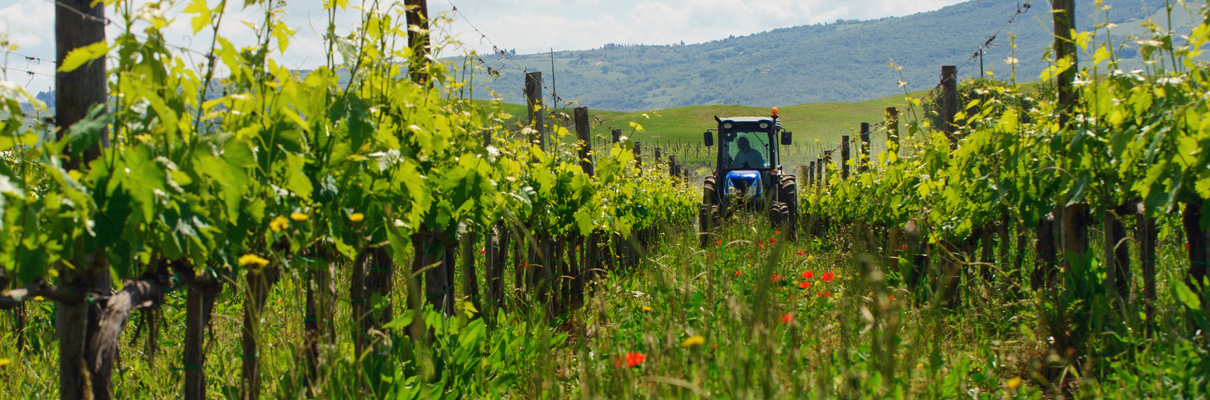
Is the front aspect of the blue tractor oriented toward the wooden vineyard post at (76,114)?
yes

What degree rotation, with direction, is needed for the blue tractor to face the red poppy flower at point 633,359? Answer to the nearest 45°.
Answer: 0° — it already faces it

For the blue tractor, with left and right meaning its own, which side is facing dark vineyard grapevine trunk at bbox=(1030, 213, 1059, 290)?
front

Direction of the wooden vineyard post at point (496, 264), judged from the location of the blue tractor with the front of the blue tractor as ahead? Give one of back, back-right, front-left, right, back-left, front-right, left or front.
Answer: front

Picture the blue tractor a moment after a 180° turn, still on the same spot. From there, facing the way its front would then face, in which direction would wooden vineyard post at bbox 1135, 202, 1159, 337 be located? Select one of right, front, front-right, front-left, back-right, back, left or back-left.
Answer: back

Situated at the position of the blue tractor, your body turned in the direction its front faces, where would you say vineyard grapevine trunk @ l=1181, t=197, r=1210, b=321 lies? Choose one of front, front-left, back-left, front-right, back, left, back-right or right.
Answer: front

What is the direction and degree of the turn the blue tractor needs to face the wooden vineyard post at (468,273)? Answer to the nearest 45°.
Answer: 0° — it already faces it

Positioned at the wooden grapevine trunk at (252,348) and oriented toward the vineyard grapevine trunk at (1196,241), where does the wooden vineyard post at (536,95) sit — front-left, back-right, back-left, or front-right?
front-left

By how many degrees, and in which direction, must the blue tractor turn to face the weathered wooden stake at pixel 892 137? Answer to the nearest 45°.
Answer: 0° — it already faces it

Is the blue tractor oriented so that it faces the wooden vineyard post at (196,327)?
yes

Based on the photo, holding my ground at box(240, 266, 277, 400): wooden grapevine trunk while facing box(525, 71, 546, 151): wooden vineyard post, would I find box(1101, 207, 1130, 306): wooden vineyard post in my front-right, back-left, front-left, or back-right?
front-right

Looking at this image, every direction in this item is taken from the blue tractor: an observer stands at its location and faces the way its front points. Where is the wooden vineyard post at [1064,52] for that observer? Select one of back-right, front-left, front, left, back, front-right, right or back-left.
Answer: front

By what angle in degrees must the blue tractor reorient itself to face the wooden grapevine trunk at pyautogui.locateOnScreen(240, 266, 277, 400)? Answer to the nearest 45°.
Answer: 0° — it already faces it

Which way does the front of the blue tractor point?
toward the camera
